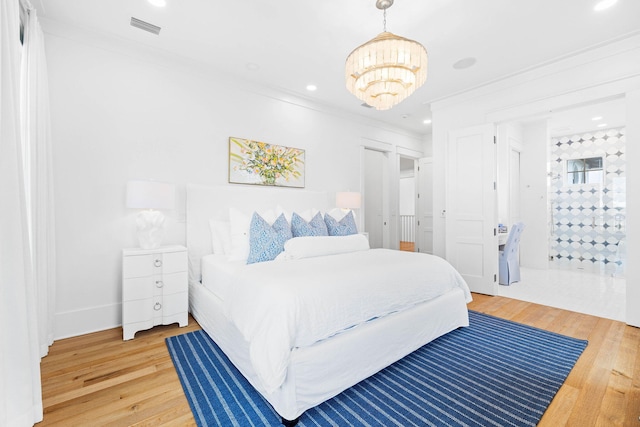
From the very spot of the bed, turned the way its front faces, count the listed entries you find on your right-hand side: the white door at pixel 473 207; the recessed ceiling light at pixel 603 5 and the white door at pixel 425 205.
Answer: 0

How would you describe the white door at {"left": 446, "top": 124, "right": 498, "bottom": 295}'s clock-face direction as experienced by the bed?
The white door is roughly at 9 o'clock from the bed.

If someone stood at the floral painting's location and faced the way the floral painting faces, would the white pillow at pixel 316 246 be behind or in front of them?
in front

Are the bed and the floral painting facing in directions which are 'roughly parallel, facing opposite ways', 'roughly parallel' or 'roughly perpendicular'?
roughly parallel

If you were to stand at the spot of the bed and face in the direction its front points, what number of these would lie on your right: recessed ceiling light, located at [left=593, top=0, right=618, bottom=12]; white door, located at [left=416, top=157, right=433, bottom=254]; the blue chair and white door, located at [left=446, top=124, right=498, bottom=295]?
0

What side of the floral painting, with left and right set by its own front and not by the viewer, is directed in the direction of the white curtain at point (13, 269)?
right

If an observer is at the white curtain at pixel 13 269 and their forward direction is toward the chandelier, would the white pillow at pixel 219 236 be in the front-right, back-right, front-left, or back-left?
front-left

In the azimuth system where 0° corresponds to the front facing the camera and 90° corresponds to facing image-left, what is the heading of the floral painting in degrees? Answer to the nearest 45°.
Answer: approximately 315°

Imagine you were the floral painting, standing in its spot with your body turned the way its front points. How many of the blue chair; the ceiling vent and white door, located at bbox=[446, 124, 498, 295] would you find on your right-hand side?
1

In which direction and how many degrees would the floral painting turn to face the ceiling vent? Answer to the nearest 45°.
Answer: approximately 90° to its right

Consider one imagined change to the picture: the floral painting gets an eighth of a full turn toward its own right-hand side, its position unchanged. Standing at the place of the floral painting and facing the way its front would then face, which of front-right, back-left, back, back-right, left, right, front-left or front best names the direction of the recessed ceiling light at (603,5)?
front-left

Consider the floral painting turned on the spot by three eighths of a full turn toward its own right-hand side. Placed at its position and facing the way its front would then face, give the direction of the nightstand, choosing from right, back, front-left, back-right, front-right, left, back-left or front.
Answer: front-left

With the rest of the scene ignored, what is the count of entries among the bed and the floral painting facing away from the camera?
0

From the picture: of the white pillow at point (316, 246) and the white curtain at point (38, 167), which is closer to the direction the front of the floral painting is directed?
the white pillow

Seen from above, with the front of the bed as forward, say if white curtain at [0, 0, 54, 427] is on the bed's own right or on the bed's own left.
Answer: on the bed's own right
